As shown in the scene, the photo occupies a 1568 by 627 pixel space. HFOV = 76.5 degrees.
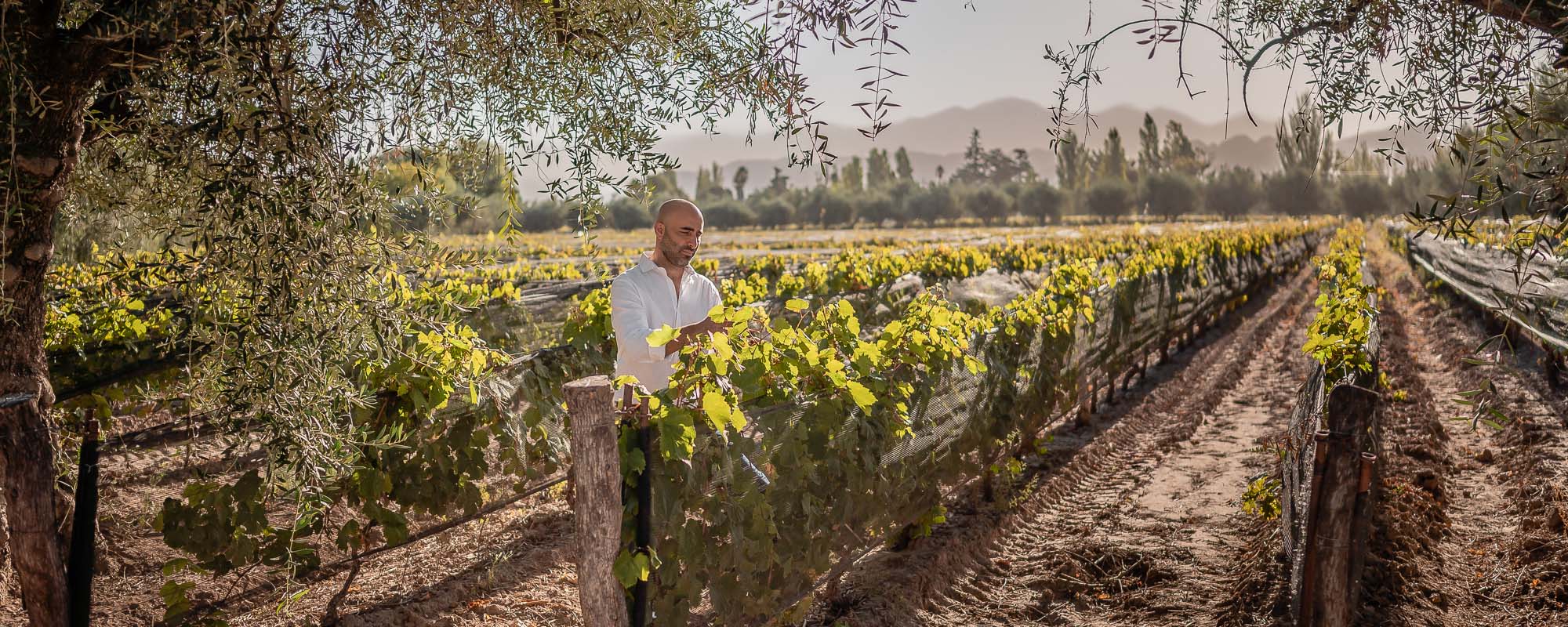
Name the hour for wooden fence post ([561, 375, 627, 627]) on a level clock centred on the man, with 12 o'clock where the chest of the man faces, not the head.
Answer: The wooden fence post is roughly at 2 o'clock from the man.

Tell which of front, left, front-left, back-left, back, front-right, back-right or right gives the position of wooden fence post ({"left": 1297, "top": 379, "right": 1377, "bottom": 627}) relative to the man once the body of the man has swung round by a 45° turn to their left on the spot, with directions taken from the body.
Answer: front

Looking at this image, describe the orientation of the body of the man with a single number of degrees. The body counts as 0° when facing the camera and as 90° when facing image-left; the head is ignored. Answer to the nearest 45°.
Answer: approximately 315°
